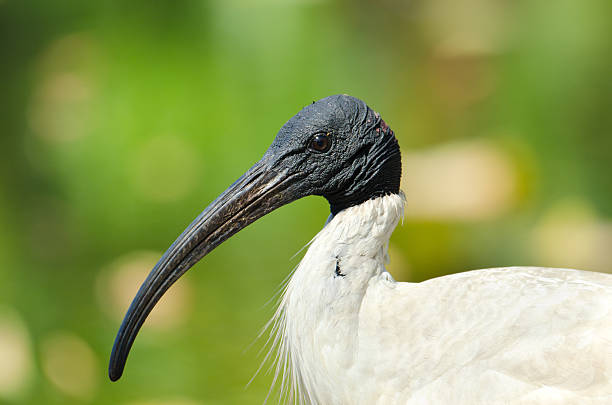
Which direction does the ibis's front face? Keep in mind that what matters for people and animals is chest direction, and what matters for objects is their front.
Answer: to the viewer's left
